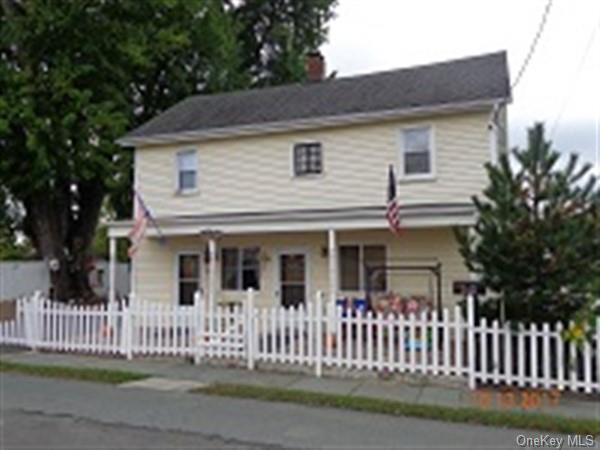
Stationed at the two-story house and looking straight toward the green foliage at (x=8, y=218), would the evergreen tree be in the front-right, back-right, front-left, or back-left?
back-left

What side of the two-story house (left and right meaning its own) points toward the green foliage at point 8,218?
right

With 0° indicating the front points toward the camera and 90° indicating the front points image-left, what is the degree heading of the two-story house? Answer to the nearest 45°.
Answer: approximately 45°

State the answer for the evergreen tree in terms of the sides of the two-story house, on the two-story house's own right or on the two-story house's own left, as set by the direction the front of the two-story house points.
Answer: on the two-story house's own left
